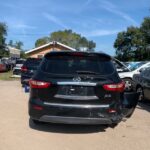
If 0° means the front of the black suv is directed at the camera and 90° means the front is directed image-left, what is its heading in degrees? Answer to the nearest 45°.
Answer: approximately 180°

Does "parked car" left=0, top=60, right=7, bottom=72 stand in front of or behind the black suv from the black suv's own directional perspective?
in front
